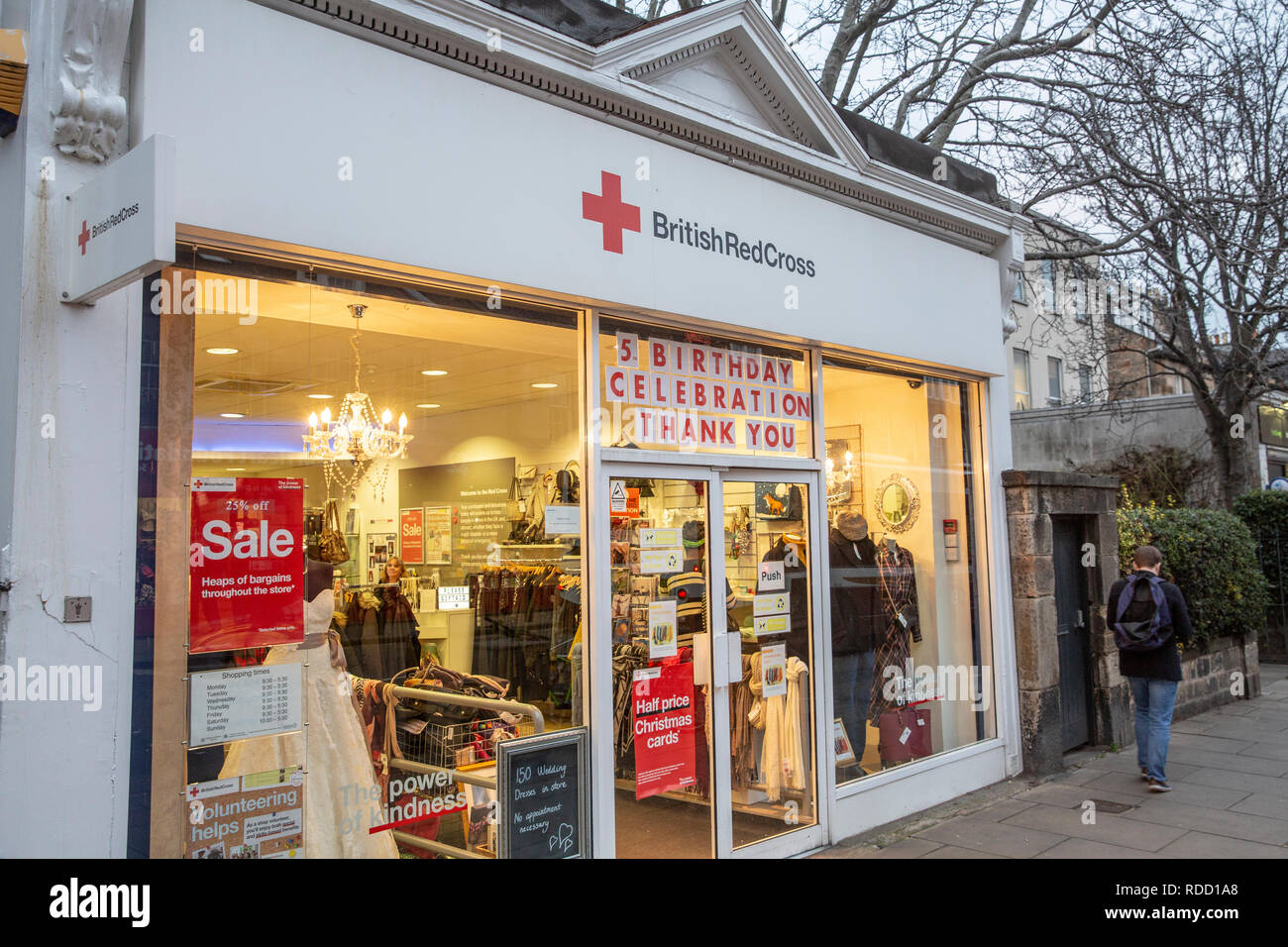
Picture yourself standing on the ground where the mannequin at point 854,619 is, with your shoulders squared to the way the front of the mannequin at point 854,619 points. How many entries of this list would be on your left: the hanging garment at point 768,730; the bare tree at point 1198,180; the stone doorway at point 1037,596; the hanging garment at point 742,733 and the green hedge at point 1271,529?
3

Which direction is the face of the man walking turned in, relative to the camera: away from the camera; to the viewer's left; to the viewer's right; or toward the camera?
away from the camera

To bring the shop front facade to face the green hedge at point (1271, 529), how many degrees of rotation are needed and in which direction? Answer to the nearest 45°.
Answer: approximately 90° to its left

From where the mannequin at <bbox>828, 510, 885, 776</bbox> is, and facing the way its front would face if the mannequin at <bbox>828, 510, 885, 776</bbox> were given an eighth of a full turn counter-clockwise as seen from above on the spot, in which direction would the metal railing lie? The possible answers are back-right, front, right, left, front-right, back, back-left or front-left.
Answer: back-right

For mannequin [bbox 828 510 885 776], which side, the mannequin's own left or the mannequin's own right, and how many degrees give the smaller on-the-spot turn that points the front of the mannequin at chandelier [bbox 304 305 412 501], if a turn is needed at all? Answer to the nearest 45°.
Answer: approximately 90° to the mannequin's own right

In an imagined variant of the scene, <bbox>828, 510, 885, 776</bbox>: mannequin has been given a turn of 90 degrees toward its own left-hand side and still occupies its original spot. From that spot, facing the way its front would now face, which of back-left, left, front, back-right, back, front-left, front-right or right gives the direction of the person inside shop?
back

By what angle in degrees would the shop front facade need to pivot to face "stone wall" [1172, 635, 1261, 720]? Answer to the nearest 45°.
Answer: approximately 90° to its left

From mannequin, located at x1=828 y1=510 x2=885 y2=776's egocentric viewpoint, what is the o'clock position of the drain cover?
The drain cover is roughly at 10 o'clock from the mannequin.

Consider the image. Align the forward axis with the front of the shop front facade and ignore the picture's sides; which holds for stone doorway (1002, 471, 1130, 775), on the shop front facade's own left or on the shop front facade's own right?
on the shop front facade's own left

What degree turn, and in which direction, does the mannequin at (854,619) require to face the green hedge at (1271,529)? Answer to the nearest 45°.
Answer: approximately 90° to its left
